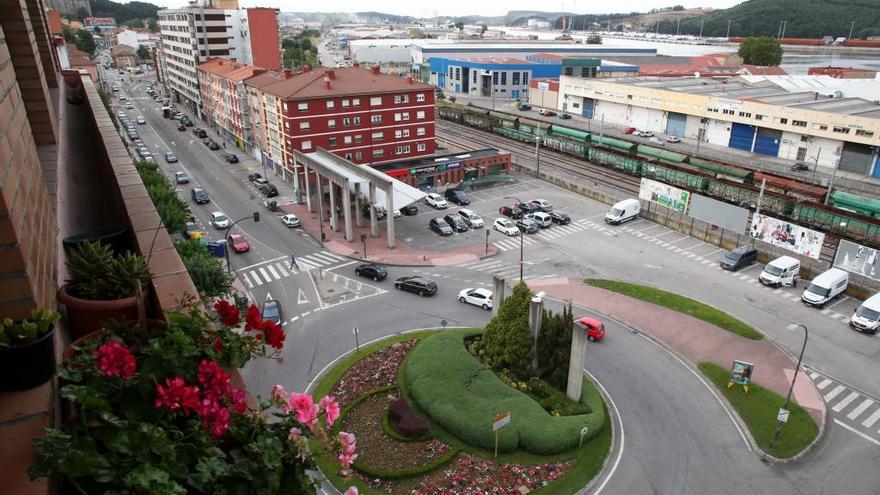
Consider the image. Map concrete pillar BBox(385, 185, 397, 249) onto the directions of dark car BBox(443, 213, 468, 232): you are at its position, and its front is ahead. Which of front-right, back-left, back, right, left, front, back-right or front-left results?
right

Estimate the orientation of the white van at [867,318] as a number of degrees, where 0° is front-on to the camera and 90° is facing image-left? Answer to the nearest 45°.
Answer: approximately 45°

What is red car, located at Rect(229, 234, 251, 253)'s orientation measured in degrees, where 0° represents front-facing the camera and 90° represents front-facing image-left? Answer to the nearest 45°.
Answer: approximately 315°

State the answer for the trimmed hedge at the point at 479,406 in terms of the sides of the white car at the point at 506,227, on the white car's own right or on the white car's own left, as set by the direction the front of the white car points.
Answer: on the white car's own right

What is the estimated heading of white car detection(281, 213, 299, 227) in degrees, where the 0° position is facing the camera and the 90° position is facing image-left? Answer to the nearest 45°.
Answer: approximately 135°

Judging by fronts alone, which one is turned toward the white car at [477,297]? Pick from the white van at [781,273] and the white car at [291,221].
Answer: the white van

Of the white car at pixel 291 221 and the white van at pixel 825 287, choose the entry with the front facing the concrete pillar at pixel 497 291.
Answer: the white van

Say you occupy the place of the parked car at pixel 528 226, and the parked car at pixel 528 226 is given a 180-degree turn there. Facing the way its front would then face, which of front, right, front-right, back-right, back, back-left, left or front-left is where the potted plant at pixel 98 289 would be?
back-left

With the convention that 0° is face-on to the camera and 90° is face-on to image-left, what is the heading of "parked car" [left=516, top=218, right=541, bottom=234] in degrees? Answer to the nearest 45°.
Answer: approximately 315°

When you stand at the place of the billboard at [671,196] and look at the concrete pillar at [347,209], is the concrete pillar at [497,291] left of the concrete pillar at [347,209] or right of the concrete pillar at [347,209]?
left
